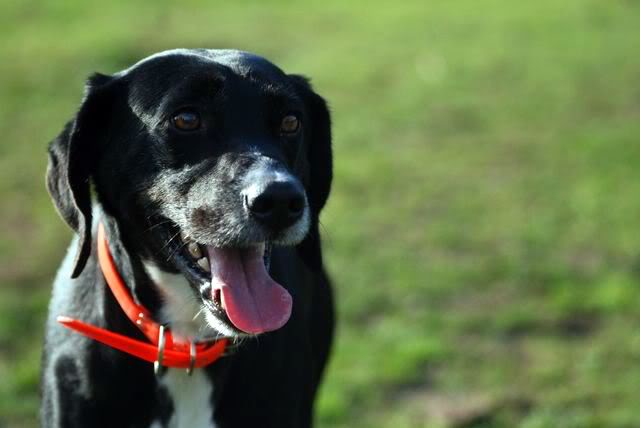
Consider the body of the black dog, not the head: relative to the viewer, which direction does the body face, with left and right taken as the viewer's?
facing the viewer and to the right of the viewer
